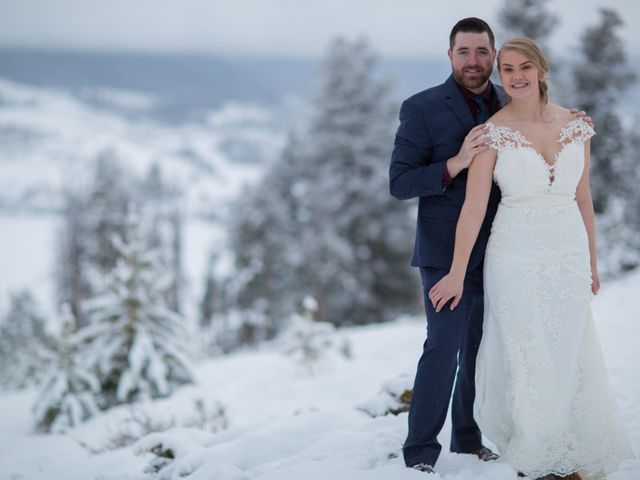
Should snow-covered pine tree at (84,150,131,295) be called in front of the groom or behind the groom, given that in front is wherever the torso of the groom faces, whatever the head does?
behind

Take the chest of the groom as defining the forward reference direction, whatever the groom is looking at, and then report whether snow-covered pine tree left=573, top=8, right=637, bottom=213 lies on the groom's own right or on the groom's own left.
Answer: on the groom's own left

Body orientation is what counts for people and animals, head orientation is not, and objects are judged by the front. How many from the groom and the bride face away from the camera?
0

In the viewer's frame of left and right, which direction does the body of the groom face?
facing the viewer and to the right of the viewer

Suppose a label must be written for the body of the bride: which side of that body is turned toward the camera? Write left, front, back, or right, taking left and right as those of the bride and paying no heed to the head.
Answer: front

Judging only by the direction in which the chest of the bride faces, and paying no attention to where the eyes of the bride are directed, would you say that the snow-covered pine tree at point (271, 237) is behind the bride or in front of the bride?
behind

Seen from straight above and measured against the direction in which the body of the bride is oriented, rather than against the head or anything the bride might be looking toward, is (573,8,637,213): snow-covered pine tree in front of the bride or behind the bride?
behind
